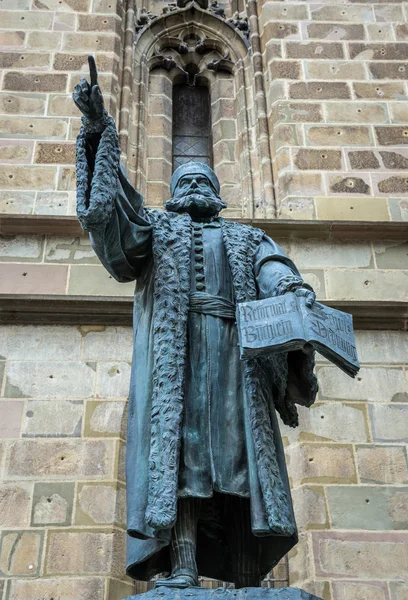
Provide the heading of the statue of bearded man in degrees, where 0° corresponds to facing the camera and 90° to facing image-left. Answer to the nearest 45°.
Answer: approximately 0°

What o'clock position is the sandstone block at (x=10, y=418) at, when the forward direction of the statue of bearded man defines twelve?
The sandstone block is roughly at 5 o'clock from the statue of bearded man.
